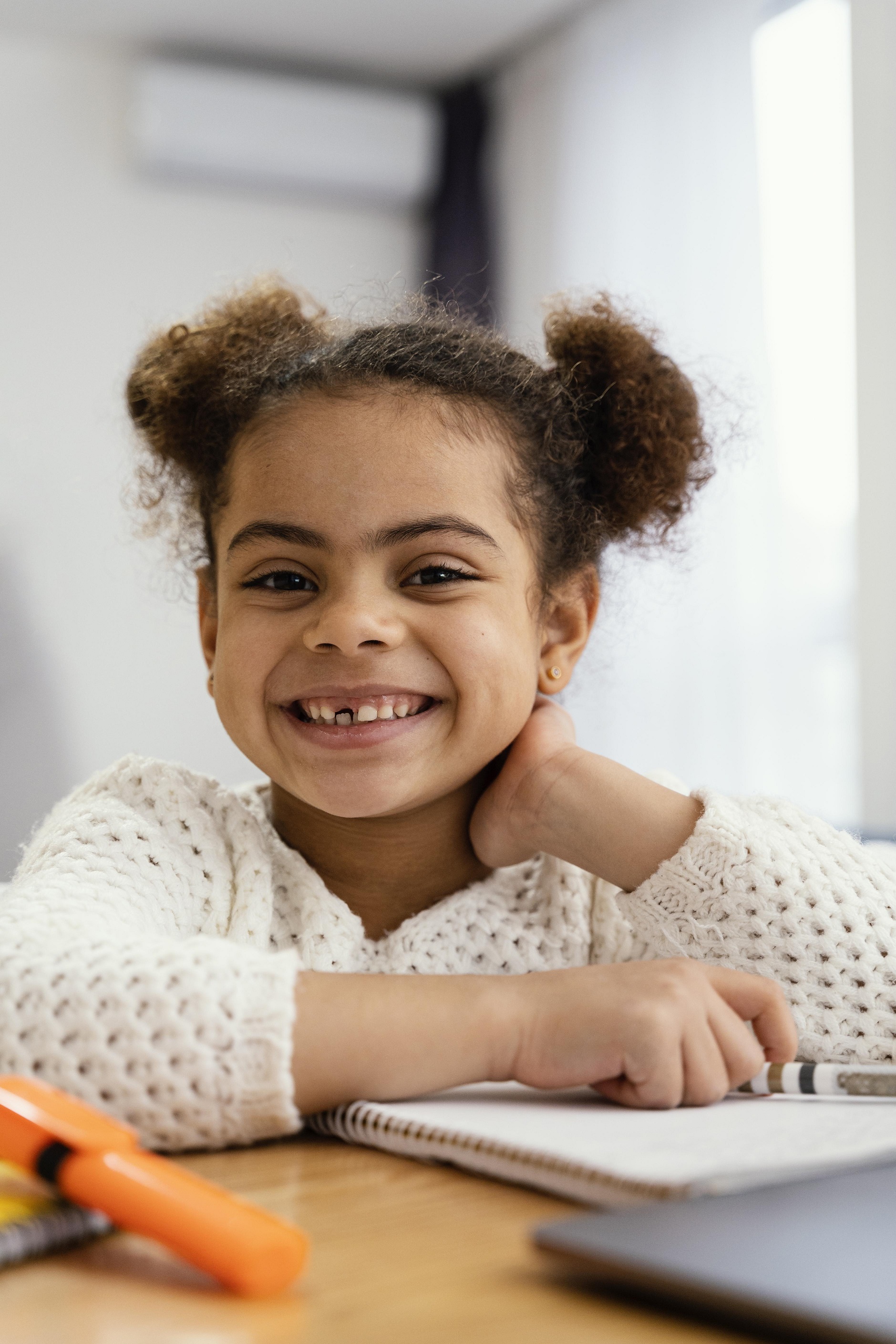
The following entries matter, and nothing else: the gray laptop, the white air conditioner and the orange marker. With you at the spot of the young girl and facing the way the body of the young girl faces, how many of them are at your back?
1

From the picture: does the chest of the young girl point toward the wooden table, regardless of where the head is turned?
yes

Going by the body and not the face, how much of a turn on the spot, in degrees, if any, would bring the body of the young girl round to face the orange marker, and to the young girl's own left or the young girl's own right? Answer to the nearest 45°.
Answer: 0° — they already face it

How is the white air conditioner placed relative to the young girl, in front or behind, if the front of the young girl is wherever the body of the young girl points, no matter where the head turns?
behind

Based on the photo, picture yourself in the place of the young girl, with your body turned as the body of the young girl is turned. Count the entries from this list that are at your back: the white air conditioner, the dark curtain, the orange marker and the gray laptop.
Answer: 2

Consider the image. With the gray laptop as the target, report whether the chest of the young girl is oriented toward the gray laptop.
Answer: yes

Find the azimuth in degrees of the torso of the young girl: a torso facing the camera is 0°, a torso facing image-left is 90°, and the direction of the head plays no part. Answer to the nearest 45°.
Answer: approximately 0°

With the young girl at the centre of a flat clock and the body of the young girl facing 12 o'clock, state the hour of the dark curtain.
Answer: The dark curtain is roughly at 6 o'clock from the young girl.

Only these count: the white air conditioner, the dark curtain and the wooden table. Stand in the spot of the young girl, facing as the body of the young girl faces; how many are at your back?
2

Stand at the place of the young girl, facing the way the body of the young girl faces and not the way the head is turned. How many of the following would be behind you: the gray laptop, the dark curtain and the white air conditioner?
2

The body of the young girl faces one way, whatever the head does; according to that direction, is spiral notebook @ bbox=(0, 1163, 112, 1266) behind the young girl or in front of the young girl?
in front
